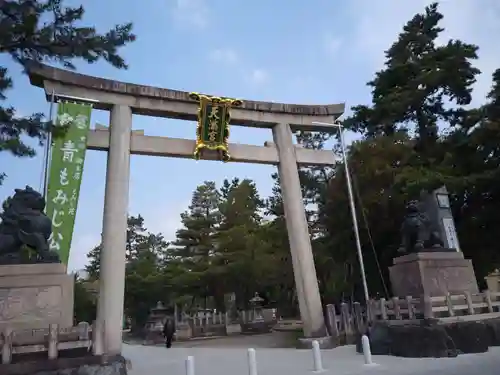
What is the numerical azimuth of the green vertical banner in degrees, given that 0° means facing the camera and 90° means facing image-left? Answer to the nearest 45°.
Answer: approximately 0°

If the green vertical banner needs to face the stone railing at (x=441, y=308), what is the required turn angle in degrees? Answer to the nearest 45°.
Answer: approximately 45° to its left

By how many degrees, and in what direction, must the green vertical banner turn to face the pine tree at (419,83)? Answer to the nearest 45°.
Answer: approximately 90° to its left

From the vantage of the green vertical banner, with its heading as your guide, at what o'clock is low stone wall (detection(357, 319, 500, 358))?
The low stone wall is roughly at 10 o'clock from the green vertical banner.

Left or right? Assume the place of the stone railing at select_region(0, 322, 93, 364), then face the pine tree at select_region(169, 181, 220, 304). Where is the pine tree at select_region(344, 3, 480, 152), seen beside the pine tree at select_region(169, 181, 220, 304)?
right

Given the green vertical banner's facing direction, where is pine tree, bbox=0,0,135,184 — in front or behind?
in front

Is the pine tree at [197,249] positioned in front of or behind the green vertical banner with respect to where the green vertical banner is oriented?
behind

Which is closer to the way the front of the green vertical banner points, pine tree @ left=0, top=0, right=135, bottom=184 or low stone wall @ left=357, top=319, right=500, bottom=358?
the pine tree
